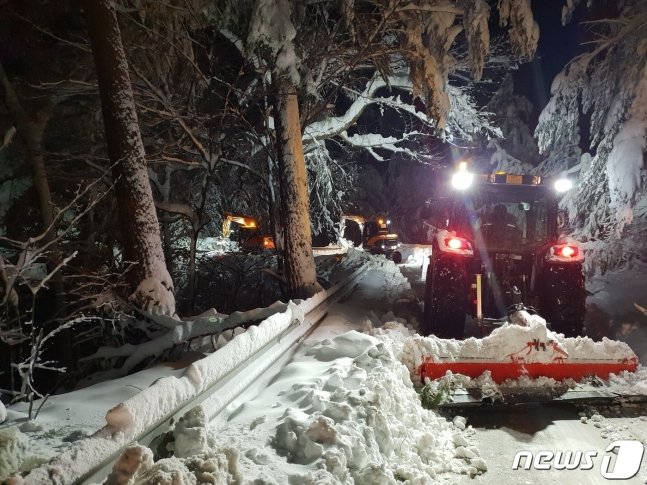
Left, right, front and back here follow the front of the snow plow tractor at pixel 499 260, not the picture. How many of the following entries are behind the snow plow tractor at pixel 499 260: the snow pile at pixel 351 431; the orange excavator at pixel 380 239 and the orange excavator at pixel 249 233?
1

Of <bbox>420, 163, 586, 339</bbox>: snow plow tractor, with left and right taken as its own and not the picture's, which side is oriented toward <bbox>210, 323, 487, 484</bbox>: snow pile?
back

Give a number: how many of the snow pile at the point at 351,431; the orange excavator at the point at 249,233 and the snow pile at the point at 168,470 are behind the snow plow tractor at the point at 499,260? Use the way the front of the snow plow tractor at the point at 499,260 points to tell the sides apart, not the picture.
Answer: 2

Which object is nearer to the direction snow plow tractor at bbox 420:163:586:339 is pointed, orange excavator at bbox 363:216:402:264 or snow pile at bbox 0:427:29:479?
the orange excavator

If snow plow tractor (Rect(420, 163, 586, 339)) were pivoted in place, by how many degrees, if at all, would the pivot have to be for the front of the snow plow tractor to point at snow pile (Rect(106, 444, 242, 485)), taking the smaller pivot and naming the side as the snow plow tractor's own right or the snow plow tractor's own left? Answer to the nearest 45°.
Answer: approximately 180°

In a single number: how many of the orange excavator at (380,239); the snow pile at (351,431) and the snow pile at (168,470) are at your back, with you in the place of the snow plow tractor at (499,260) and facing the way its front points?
2

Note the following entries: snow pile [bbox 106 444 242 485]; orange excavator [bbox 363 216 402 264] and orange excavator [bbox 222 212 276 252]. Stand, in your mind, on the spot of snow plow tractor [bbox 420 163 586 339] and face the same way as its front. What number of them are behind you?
1

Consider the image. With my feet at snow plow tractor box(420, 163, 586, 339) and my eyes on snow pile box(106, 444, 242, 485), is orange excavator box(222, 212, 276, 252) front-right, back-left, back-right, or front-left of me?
back-right

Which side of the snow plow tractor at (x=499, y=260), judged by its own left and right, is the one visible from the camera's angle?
back

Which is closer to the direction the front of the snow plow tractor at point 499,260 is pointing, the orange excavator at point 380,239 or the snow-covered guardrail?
the orange excavator

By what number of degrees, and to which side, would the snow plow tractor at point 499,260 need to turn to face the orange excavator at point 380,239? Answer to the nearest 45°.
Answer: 0° — it already faces it

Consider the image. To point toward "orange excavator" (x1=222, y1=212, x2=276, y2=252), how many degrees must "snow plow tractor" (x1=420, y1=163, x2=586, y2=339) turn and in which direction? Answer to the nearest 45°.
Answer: approximately 45° to its left
